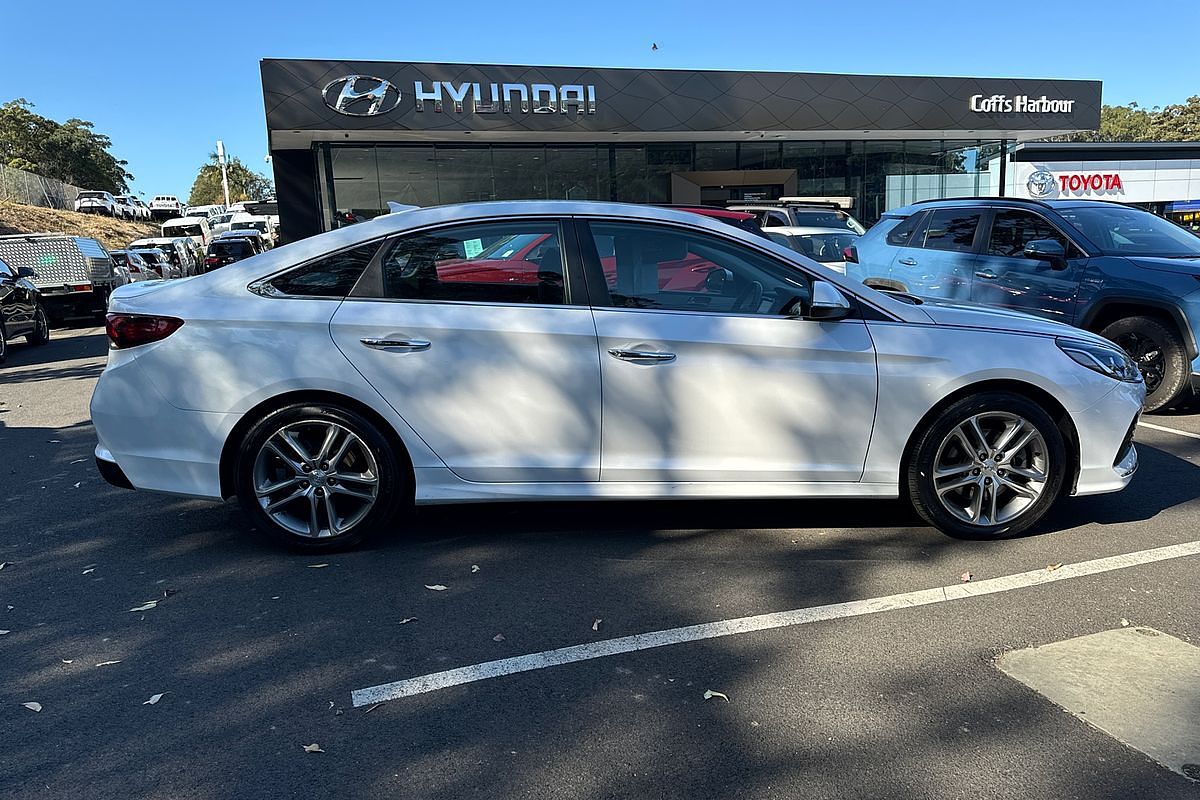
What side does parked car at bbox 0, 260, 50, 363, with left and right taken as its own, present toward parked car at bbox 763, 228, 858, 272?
front

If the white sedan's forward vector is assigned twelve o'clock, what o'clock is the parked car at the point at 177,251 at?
The parked car is roughly at 8 o'clock from the white sedan.

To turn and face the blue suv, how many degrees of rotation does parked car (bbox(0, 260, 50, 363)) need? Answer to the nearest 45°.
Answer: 0° — it already faces it

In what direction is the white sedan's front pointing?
to the viewer's right

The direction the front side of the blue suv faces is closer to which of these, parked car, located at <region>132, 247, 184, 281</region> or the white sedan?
the white sedan

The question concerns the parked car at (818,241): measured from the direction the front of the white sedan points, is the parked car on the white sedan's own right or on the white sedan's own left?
on the white sedan's own left

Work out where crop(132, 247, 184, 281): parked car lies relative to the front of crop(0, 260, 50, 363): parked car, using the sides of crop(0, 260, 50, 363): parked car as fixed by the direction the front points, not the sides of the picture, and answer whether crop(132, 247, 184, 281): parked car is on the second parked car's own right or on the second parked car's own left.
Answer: on the second parked car's own left

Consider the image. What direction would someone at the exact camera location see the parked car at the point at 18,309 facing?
facing the viewer and to the right of the viewer

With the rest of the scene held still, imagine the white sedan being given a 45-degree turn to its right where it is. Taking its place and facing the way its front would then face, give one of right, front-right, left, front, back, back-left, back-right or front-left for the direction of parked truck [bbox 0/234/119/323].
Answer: back
